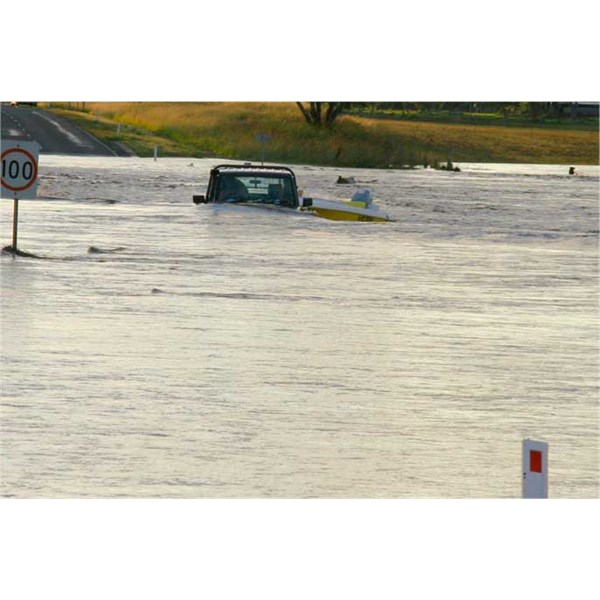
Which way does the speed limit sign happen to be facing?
toward the camera

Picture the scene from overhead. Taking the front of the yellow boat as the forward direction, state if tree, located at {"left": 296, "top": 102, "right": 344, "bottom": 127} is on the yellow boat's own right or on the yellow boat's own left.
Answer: on the yellow boat's own right

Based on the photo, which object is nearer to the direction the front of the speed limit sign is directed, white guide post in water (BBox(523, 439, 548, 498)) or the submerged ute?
the white guide post in water

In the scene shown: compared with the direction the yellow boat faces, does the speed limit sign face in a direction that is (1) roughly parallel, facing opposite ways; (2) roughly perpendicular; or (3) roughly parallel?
roughly perpendicular

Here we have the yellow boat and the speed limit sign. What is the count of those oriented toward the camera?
1

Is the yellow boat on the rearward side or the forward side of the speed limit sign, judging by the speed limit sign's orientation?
on the rearward side
